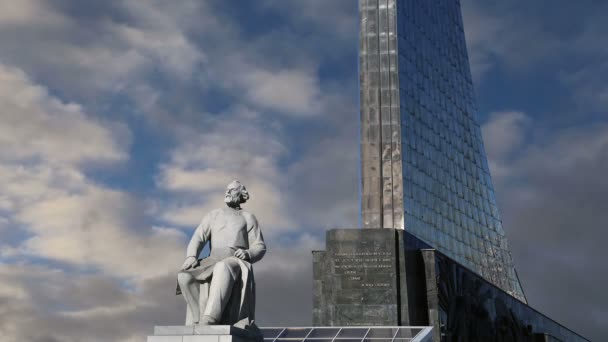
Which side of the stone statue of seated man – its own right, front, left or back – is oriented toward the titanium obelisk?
back

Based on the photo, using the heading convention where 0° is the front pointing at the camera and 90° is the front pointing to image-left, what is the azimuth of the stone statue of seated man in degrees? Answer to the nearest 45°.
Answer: approximately 45°
